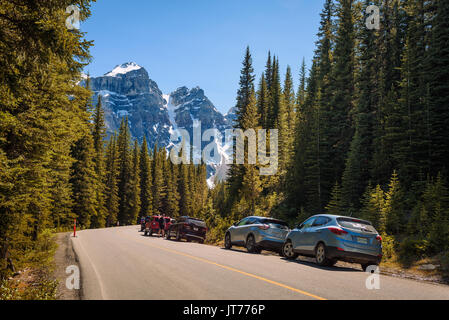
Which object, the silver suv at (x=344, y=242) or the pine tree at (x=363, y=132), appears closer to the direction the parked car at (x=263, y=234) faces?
the pine tree

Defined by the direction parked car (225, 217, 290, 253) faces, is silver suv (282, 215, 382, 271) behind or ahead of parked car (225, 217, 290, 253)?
behind

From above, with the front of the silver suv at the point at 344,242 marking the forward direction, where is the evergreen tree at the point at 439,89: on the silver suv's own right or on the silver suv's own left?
on the silver suv's own right

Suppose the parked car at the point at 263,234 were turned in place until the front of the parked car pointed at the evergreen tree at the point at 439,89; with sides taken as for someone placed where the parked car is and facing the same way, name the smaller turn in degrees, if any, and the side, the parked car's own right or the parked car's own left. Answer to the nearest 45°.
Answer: approximately 90° to the parked car's own right

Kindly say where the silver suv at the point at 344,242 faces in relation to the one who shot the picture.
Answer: facing away from the viewer and to the left of the viewer

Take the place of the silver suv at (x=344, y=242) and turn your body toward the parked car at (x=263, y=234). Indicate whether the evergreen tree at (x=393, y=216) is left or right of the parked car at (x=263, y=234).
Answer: right

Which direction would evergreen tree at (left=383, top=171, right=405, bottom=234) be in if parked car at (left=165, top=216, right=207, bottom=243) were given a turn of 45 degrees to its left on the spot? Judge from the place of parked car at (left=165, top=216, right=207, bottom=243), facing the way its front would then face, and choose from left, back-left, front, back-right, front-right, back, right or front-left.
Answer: back-left

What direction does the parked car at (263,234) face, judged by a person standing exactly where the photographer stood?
facing away from the viewer and to the left of the viewer

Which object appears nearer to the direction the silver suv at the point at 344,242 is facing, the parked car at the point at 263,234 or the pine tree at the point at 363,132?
the parked car
